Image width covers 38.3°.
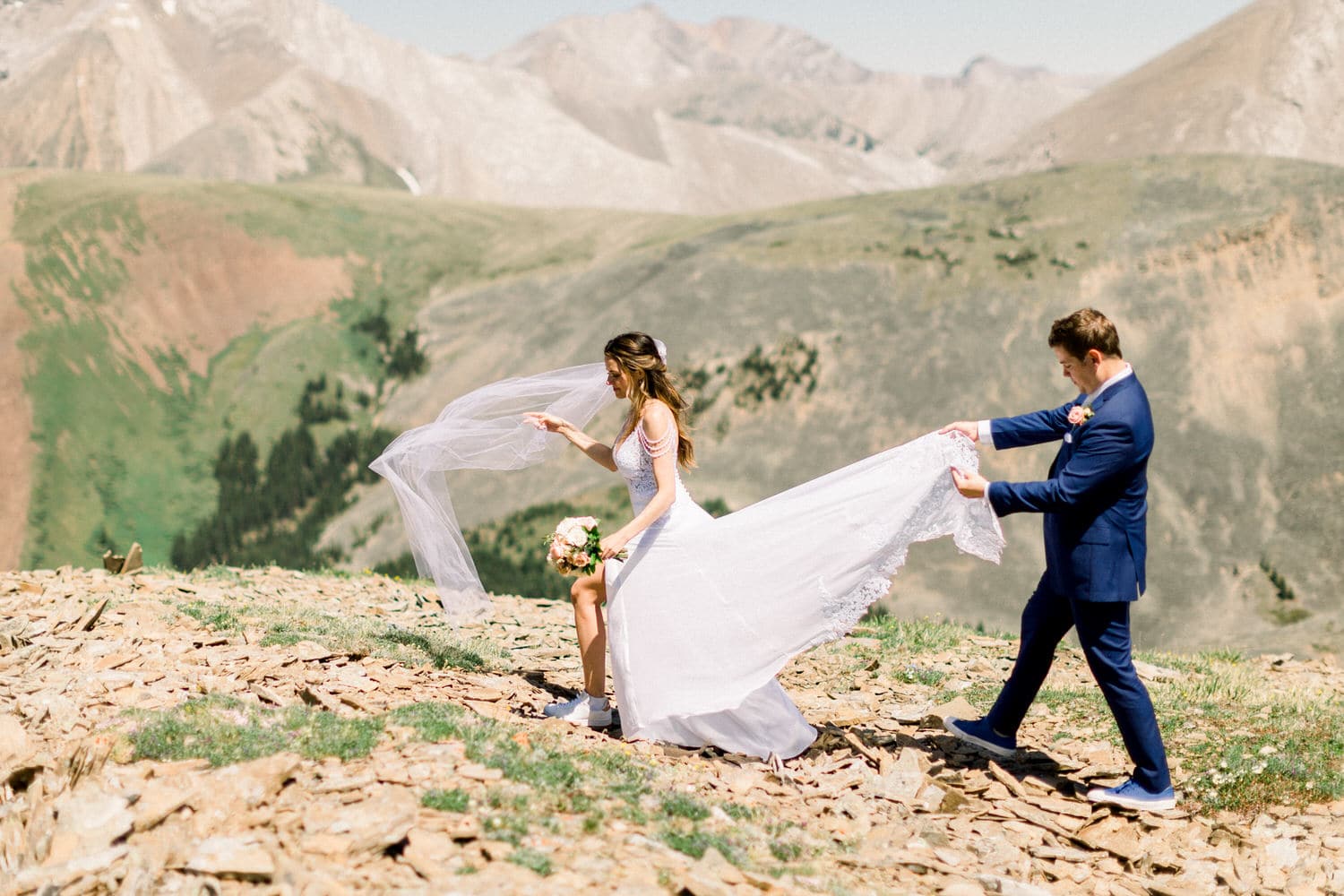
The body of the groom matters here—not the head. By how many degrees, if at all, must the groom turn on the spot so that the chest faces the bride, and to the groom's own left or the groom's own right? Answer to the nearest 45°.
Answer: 0° — they already face them

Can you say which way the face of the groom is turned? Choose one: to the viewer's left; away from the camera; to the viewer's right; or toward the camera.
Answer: to the viewer's left

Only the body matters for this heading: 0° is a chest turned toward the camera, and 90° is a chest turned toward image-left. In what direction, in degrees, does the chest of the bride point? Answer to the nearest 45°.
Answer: approximately 90°

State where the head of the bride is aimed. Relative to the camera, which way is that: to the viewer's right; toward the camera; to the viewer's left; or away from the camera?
to the viewer's left

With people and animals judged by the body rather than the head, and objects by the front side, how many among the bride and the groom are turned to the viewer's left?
2

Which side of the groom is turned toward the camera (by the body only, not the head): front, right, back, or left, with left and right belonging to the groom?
left
